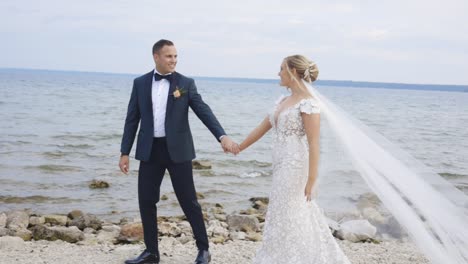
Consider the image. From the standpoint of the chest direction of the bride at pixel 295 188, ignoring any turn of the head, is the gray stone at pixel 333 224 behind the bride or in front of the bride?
behind

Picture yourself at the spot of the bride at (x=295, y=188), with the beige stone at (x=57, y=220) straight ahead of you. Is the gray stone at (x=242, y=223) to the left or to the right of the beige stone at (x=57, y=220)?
right

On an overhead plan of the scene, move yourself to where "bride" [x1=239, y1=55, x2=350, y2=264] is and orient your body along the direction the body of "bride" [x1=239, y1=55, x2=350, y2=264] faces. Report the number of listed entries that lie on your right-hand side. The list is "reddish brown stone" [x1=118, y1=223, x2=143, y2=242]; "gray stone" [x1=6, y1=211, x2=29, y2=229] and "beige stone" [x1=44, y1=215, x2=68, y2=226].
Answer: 3

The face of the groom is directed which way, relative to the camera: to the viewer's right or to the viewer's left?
to the viewer's right

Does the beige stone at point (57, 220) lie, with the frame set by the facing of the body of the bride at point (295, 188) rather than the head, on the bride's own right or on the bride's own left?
on the bride's own right

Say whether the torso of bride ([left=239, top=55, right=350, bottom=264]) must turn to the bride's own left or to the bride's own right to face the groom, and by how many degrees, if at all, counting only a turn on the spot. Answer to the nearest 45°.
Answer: approximately 45° to the bride's own right

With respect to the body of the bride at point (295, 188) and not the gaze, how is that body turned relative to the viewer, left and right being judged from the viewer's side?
facing the viewer and to the left of the viewer
